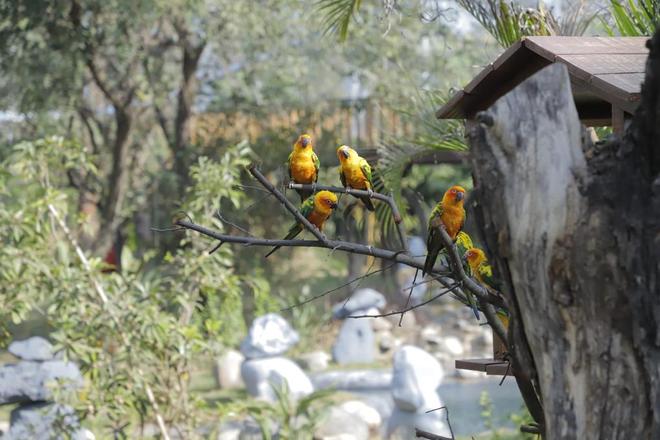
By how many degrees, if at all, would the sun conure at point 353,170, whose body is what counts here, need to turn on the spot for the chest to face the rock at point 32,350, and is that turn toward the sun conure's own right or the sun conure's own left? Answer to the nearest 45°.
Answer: approximately 90° to the sun conure's own right

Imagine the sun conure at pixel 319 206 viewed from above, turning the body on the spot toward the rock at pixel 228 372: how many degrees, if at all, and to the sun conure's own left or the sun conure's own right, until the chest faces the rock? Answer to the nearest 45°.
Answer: approximately 135° to the sun conure's own left

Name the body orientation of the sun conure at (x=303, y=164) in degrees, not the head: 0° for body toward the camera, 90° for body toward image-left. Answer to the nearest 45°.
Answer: approximately 0°

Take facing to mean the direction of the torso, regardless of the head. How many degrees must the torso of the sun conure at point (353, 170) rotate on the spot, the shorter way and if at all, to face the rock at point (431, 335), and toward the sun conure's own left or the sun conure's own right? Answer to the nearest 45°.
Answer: approximately 135° to the sun conure's own right

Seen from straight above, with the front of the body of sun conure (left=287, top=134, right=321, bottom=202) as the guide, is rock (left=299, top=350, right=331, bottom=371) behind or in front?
behind

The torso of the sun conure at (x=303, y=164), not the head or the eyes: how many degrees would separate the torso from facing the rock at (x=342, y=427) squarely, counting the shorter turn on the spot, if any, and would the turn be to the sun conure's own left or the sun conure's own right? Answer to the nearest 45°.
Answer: approximately 180°

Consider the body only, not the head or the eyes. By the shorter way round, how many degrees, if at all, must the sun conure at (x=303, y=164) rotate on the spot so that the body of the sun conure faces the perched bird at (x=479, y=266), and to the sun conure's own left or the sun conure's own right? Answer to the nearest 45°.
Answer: approximately 45° to the sun conure's own left

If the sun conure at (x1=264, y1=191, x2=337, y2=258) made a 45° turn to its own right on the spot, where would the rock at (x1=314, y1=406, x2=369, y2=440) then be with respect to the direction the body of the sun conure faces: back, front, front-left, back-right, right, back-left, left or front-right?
back

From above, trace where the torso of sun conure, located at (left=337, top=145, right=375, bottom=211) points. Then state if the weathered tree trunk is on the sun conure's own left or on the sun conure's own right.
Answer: on the sun conure's own left
